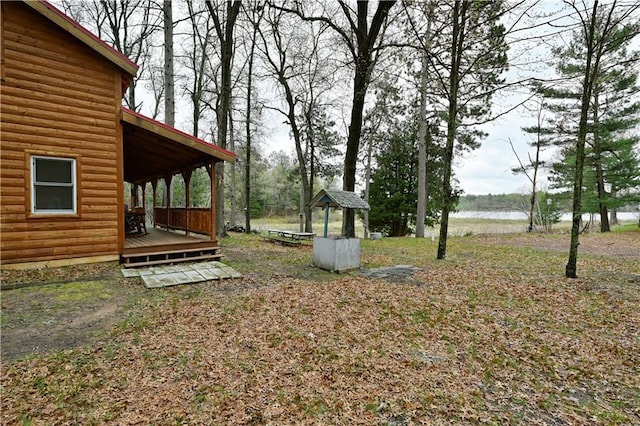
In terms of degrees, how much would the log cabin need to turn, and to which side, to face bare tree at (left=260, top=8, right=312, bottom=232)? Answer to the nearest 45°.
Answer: approximately 45° to its left

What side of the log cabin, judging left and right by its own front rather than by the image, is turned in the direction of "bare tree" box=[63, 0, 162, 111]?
left

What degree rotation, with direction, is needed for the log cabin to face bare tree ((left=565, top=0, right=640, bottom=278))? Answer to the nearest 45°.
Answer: approximately 45° to its right

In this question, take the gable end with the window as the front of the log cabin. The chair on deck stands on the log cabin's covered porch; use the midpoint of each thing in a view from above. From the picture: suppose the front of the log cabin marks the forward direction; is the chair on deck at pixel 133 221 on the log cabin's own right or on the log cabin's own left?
on the log cabin's own left

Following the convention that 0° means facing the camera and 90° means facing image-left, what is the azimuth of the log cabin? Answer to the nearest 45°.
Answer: approximately 270°

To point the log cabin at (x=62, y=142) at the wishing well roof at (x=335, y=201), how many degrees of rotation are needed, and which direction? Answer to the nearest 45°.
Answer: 0° — it already faces it

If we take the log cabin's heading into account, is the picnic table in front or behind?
in front
